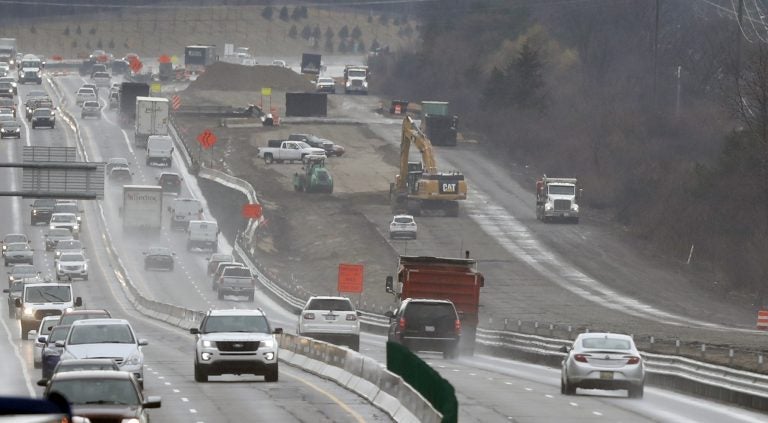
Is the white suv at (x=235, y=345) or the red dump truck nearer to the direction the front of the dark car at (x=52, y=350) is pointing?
the white suv

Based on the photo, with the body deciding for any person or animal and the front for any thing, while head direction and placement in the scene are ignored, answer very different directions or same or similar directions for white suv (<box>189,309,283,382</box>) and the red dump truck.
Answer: very different directions

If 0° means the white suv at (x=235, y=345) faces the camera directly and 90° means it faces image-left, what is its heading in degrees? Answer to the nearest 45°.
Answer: approximately 0°

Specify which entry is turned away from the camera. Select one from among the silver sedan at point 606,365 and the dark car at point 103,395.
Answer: the silver sedan

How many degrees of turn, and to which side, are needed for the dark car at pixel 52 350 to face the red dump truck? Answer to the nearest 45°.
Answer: approximately 135° to its left

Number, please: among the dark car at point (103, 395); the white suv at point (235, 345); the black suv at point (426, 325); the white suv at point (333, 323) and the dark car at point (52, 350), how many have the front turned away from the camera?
2

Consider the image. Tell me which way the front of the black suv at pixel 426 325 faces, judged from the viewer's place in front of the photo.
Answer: facing away from the viewer

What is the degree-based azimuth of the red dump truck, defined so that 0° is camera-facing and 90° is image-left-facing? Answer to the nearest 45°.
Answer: approximately 180°

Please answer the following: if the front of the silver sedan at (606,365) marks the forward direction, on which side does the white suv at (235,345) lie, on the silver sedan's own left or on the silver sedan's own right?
on the silver sedan's own left

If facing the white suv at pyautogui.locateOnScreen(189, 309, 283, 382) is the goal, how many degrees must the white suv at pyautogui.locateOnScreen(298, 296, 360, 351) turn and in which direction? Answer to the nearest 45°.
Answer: approximately 180°

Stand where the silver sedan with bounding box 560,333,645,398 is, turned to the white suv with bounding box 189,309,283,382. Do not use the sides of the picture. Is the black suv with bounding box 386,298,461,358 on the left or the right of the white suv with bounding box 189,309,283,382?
right

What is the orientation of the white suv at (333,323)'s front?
away from the camera
